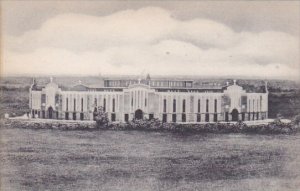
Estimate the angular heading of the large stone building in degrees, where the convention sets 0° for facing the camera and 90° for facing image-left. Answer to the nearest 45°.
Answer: approximately 0°
